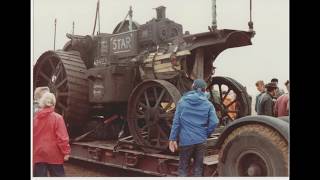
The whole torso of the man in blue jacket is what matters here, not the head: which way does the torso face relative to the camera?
away from the camera

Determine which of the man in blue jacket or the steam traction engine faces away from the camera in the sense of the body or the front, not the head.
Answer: the man in blue jacket

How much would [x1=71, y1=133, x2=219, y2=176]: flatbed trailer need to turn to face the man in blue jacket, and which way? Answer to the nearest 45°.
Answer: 0° — it already faces them

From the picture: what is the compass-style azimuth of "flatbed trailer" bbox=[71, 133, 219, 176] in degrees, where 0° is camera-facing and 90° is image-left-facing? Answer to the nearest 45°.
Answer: approximately 315°

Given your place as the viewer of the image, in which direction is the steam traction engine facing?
facing the viewer and to the right of the viewer

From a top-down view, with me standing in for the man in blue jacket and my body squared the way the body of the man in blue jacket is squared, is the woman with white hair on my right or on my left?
on my left

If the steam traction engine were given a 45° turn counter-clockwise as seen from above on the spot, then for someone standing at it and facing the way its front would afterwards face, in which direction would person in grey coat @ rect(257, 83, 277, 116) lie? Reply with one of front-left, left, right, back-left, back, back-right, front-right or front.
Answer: front

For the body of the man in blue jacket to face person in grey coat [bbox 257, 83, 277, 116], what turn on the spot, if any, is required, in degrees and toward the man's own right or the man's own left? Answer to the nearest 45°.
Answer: approximately 45° to the man's own right

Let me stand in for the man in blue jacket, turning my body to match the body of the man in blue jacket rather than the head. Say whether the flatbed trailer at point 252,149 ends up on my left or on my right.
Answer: on my right

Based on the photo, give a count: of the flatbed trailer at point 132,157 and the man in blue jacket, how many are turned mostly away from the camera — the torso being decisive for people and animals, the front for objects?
1

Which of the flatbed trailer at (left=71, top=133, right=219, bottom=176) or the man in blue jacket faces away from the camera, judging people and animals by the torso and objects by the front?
the man in blue jacket
